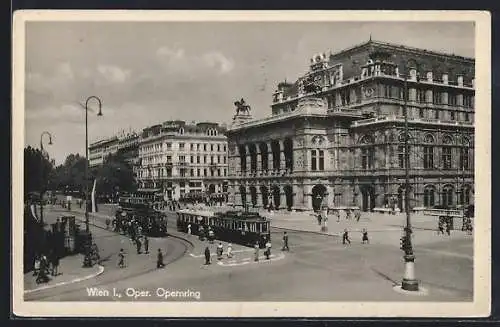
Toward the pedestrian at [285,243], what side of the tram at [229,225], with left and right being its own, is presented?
front

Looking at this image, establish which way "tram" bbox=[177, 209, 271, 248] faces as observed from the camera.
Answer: facing the viewer and to the right of the viewer

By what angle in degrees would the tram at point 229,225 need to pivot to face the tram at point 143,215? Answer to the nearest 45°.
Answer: approximately 135° to its right
